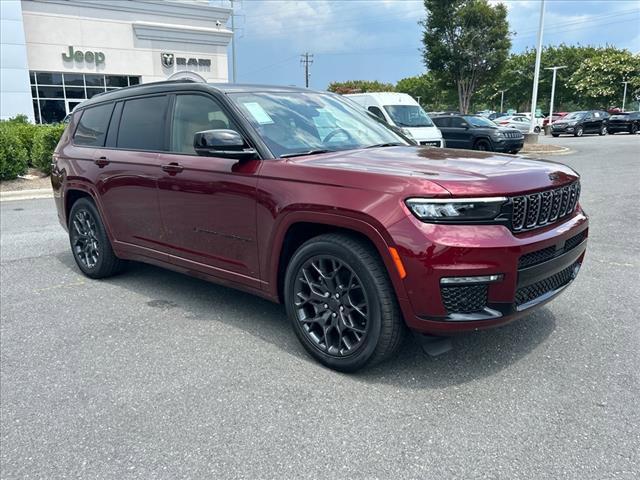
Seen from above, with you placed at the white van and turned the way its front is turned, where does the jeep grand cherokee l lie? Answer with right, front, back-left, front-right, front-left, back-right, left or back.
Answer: front-right

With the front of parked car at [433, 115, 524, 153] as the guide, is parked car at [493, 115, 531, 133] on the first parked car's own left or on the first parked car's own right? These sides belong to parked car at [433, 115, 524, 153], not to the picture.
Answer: on the first parked car's own left

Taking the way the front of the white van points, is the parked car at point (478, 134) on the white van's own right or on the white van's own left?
on the white van's own left

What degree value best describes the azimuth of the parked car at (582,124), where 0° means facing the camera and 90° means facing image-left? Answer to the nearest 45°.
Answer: approximately 45°

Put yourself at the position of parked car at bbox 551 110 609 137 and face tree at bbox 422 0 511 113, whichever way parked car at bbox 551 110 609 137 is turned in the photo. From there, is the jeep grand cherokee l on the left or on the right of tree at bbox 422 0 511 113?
left

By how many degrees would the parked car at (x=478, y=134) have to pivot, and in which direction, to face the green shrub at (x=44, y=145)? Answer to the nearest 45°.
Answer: approximately 90° to its right

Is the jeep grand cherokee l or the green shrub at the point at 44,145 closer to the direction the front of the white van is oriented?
the jeep grand cherokee l

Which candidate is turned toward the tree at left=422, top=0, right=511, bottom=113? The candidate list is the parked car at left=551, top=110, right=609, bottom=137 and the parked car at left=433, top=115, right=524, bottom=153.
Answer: the parked car at left=551, top=110, right=609, bottom=137
